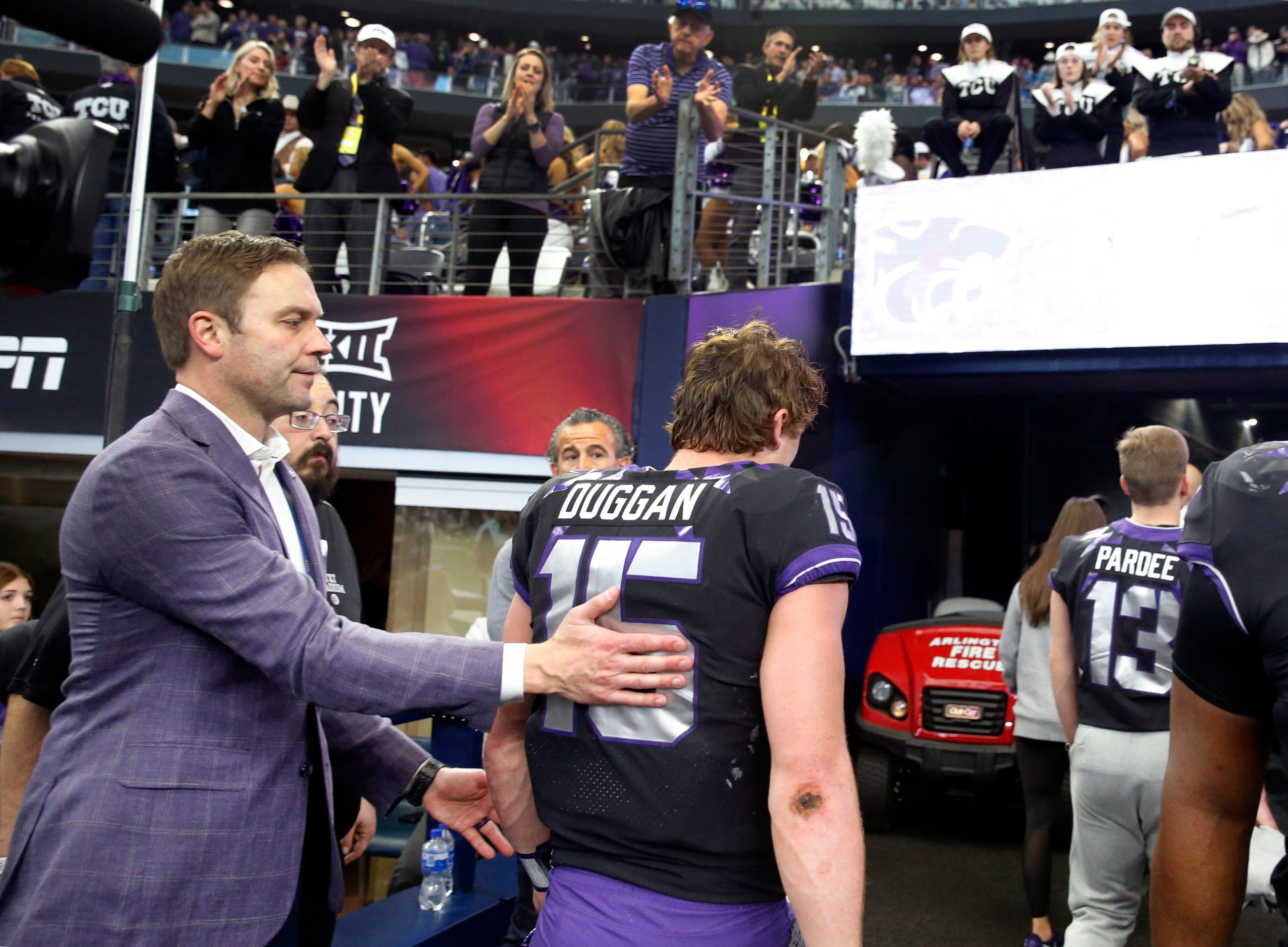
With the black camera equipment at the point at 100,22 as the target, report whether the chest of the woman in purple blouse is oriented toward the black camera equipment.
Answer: yes

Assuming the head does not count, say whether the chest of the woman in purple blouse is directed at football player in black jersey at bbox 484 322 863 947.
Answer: yes

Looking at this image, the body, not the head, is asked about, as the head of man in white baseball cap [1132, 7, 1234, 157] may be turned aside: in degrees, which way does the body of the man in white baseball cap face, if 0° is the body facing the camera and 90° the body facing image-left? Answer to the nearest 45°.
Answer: approximately 0°

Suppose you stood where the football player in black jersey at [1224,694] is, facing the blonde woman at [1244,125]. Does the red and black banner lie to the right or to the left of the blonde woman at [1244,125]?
left

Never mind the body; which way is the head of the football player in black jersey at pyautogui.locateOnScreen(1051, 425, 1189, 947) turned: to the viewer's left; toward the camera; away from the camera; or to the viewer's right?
away from the camera

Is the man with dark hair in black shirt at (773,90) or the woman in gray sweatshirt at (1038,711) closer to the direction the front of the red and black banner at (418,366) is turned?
the woman in gray sweatshirt

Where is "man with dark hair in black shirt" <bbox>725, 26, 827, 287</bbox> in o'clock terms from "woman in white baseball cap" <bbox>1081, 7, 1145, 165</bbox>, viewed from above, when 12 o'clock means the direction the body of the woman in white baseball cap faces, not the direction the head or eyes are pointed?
The man with dark hair in black shirt is roughly at 3 o'clock from the woman in white baseball cap.

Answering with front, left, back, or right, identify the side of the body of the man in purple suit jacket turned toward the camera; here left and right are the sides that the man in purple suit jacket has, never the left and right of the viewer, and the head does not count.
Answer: right
